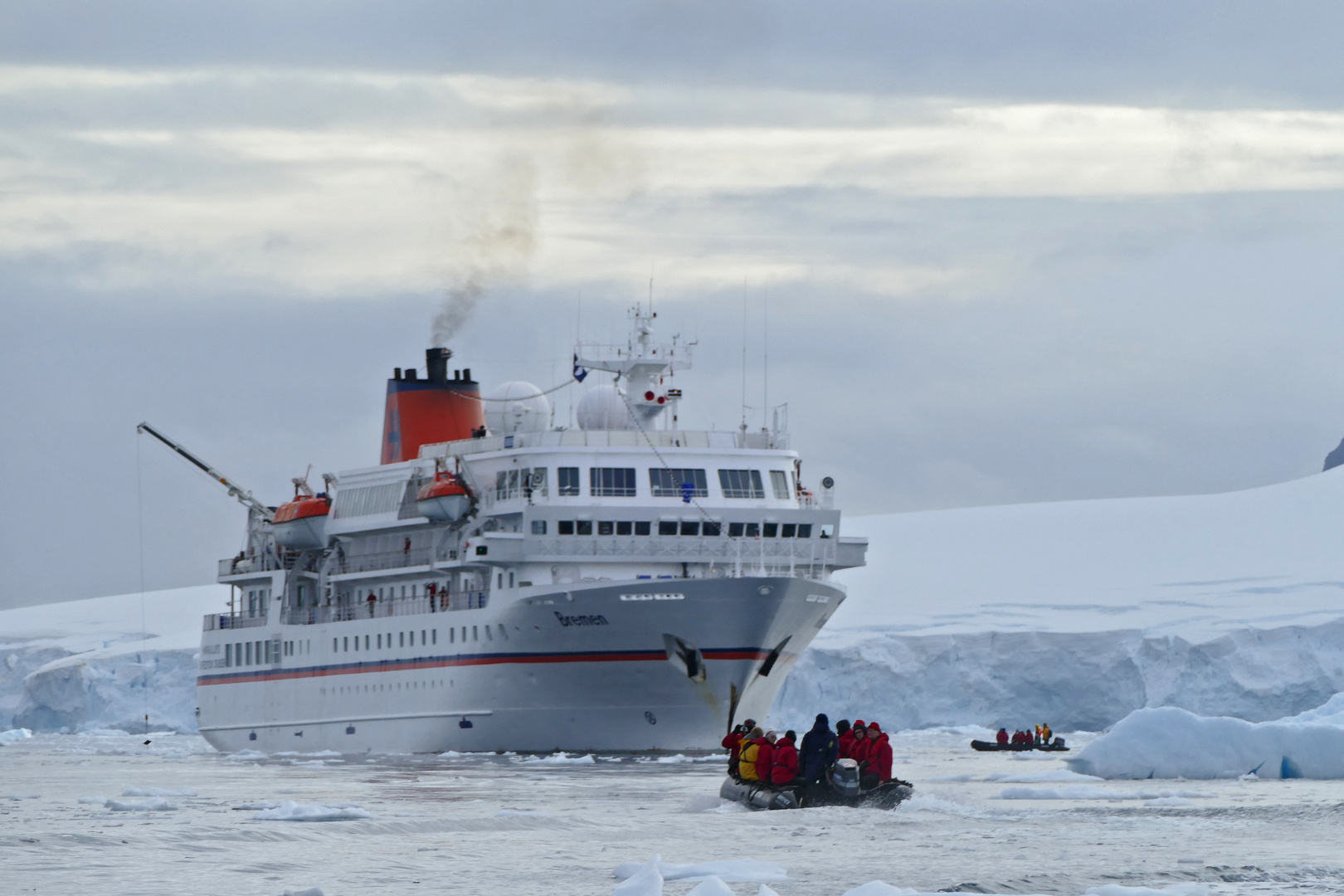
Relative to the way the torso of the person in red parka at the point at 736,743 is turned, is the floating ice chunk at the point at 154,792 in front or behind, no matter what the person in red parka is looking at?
behind

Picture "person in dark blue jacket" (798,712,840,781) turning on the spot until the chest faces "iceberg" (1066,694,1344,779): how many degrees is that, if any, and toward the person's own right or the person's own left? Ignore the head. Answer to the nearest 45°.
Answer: approximately 45° to the person's own right

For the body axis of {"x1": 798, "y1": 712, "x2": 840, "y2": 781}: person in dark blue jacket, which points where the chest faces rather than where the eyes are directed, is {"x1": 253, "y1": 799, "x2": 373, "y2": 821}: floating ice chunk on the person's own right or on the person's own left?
on the person's own left

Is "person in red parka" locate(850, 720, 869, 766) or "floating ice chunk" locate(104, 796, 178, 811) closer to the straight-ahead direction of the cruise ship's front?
the person in red parka

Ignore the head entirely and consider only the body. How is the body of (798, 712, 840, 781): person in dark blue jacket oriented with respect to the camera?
away from the camera

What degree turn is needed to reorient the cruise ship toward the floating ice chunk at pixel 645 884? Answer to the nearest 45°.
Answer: approximately 45° to its right

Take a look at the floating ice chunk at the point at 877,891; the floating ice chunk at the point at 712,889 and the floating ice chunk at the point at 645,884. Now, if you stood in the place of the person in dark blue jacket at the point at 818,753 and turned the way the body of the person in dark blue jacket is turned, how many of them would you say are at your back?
3

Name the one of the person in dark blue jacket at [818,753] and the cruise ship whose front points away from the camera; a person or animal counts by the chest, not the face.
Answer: the person in dark blue jacket

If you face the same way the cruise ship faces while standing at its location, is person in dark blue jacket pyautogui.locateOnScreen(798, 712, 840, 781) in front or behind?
in front

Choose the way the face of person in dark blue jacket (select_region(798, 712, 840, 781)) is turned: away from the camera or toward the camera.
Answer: away from the camera

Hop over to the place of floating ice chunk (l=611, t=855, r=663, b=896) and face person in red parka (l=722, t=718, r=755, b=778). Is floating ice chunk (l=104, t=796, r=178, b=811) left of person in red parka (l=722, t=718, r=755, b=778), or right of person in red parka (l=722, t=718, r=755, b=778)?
left

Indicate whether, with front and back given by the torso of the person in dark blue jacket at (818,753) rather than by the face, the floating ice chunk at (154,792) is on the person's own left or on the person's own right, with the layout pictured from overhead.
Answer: on the person's own left
